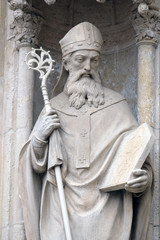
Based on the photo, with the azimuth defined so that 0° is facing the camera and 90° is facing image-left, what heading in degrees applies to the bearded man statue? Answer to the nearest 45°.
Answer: approximately 0°
